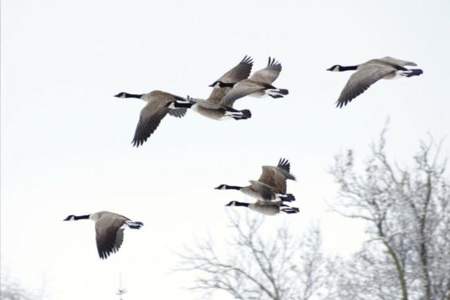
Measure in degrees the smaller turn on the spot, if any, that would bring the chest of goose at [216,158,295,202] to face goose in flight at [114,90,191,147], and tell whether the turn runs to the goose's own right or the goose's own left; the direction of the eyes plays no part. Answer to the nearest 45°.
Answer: approximately 45° to the goose's own left

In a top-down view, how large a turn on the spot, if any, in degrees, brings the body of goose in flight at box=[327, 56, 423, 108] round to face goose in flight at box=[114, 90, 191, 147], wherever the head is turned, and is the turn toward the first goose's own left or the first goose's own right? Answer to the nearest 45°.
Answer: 0° — it already faces it

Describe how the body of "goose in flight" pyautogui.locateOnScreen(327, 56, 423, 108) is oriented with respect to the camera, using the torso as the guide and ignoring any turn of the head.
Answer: to the viewer's left

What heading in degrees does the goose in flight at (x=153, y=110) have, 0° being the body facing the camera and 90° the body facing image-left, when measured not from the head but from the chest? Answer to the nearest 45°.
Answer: approximately 90°

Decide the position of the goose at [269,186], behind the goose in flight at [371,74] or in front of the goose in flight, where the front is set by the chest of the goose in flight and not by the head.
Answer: in front

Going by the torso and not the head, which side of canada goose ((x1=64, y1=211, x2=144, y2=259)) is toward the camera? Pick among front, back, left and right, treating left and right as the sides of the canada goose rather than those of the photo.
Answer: left

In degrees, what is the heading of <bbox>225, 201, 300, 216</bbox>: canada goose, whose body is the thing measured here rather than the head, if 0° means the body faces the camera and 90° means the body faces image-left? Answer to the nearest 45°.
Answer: approximately 90°
